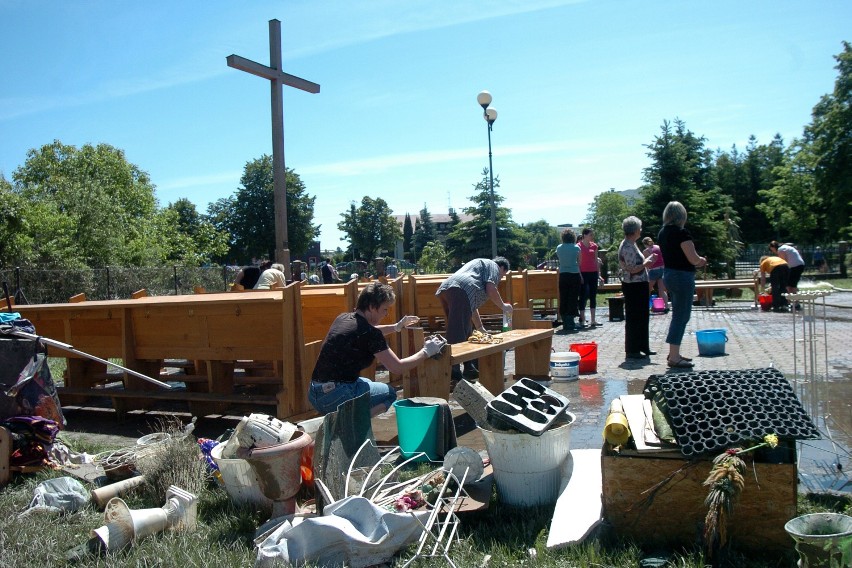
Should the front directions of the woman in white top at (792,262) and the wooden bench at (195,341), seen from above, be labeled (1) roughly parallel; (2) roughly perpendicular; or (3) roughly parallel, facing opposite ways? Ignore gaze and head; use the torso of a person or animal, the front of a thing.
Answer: roughly perpendicular

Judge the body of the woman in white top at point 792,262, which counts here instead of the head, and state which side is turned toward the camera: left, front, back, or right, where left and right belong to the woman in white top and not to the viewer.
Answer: left

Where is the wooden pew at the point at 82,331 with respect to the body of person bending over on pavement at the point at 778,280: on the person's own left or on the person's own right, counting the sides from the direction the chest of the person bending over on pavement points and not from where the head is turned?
on the person's own left

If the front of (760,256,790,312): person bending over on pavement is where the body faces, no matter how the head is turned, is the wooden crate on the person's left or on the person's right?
on the person's left

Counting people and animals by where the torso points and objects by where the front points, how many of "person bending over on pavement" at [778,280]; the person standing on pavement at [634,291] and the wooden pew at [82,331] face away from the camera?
1

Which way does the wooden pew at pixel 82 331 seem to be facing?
away from the camera

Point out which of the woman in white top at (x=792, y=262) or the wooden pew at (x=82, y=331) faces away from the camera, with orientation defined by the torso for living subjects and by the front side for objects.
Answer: the wooden pew

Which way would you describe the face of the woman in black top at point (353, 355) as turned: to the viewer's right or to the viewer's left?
to the viewer's right

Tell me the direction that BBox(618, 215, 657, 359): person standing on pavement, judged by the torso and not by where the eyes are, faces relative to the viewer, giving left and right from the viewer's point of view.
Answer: facing to the right of the viewer

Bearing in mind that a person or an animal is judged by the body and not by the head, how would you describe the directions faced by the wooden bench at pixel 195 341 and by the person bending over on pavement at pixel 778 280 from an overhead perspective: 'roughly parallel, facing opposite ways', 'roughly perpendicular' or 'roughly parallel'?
roughly perpendicular

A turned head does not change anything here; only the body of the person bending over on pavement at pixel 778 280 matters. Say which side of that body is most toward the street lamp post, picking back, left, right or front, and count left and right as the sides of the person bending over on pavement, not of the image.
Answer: front

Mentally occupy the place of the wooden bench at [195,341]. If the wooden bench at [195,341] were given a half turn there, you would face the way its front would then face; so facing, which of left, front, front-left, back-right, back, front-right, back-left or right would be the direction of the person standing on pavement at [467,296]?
back-left

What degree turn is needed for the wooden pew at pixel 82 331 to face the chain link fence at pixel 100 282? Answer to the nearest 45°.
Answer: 0° — it already faces it

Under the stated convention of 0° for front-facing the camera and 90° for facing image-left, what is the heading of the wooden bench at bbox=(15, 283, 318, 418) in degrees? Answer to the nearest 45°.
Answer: approximately 225°

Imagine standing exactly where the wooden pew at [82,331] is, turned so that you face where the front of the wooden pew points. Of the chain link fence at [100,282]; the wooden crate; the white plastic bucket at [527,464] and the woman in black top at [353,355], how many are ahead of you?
1
